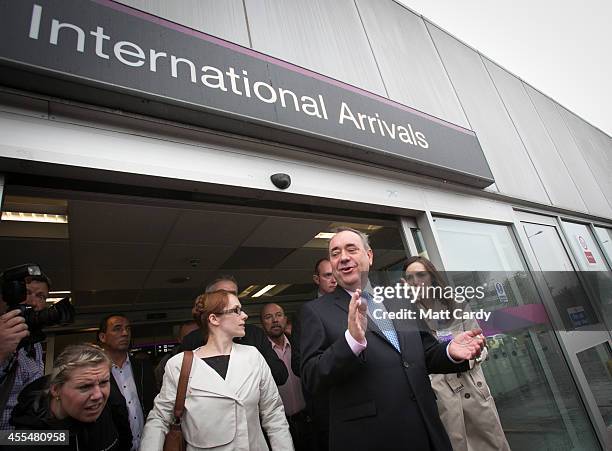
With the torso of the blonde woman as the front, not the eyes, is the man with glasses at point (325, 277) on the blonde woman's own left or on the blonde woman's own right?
on the blonde woman's own left

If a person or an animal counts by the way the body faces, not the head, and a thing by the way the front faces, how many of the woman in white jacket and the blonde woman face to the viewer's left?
0

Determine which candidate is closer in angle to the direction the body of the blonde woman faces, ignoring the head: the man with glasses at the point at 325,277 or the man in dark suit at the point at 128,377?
the man with glasses

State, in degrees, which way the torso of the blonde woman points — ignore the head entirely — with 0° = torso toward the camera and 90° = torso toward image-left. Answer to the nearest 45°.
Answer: approximately 315°

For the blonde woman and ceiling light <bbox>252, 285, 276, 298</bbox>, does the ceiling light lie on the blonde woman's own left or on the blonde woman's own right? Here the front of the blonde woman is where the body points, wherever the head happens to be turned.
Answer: on the blonde woman's own left

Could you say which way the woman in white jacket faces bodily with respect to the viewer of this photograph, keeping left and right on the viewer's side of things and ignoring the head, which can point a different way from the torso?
facing the viewer

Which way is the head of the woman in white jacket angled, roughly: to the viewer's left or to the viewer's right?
to the viewer's right

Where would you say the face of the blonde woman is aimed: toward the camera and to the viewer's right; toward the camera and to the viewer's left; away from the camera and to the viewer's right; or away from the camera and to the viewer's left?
toward the camera and to the viewer's right
